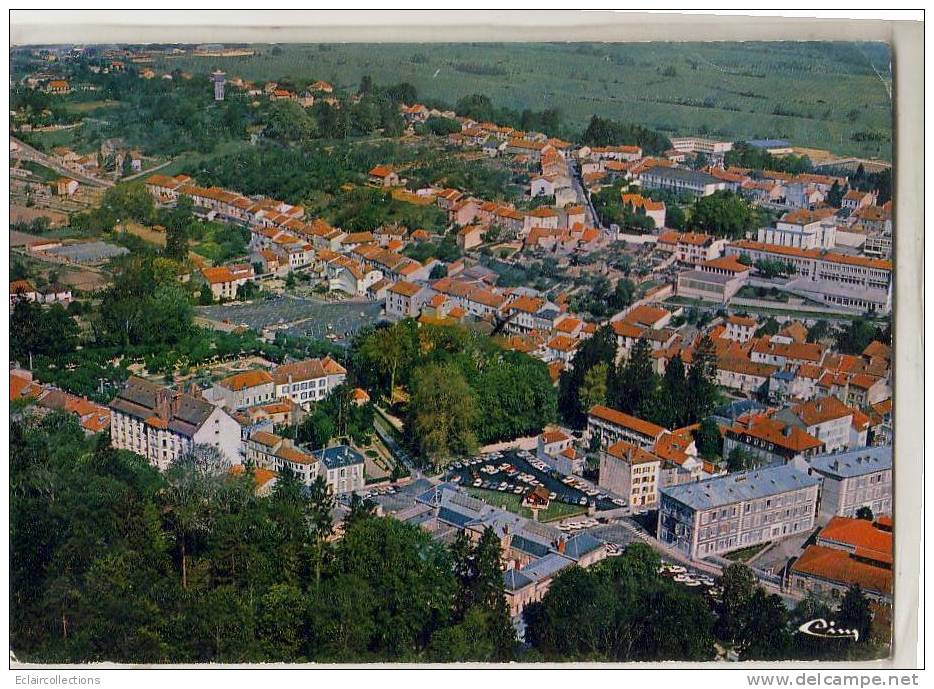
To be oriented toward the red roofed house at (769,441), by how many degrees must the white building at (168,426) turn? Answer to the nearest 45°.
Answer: approximately 135° to its left

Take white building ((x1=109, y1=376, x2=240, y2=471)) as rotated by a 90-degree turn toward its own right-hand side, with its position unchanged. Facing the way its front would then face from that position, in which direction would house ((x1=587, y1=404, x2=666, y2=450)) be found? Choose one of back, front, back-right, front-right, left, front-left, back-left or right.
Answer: back-right

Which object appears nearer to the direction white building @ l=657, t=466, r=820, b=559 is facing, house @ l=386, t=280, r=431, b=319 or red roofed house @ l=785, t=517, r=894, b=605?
the red roofed house

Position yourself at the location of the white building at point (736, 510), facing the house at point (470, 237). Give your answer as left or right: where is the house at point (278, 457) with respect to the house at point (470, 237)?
left

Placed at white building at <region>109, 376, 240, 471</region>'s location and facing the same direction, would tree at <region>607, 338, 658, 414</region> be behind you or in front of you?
behind

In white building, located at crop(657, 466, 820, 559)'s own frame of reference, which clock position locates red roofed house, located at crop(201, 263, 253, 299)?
The red roofed house is roughly at 5 o'clock from the white building.

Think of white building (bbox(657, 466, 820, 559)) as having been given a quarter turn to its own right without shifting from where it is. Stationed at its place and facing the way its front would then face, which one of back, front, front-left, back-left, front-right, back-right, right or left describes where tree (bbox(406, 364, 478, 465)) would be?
front-right

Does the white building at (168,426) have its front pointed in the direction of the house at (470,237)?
no

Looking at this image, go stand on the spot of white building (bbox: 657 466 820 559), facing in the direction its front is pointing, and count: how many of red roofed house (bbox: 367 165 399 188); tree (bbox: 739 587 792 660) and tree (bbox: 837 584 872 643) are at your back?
1

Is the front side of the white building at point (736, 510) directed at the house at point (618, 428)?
no

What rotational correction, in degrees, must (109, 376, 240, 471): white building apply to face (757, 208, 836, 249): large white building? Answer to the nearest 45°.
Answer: approximately 135° to its left

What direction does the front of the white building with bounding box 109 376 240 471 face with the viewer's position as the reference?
facing the viewer and to the left of the viewer

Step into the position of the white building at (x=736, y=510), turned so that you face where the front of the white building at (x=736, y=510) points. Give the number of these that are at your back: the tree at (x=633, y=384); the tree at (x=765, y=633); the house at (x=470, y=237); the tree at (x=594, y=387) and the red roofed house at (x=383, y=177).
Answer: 4

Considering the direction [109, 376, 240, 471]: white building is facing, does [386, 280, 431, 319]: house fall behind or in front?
behind

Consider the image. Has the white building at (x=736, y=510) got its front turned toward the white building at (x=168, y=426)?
no

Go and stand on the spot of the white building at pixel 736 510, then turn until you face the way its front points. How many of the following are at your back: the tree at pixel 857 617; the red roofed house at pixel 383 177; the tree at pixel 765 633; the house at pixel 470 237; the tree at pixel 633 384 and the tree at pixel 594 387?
4

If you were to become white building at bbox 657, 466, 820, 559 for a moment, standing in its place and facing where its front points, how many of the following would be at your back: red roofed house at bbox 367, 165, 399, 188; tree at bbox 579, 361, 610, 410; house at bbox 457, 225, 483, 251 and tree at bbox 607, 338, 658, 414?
4

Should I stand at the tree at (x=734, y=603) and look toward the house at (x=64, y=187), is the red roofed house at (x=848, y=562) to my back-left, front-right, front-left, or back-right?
back-right

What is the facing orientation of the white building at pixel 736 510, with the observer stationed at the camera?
facing the viewer and to the right of the viewer
